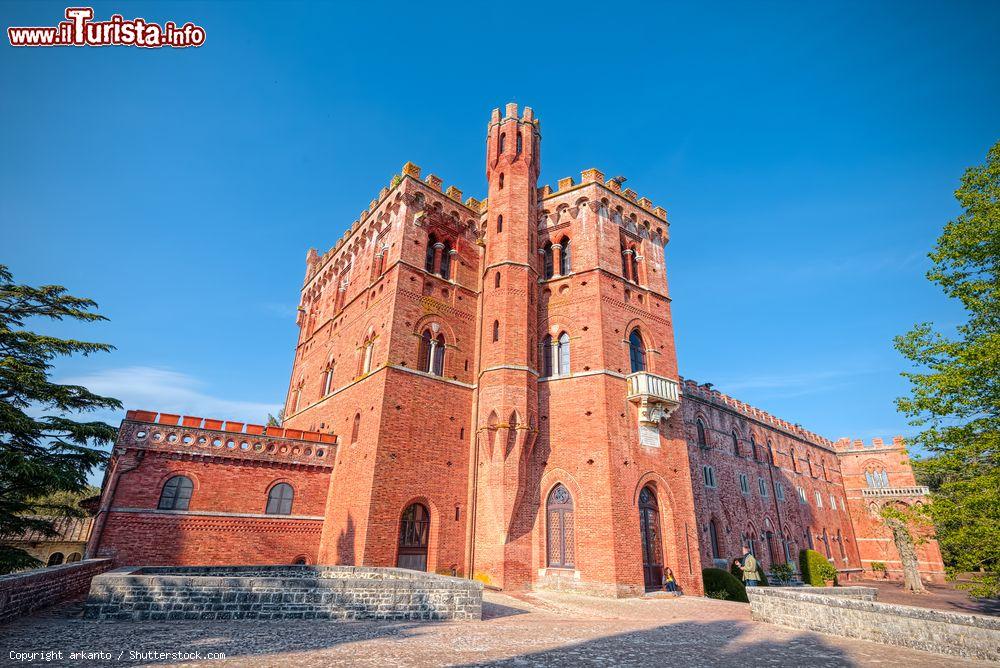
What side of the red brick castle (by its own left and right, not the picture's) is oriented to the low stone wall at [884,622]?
front

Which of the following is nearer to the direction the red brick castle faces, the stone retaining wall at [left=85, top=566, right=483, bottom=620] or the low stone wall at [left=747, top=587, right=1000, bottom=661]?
the low stone wall

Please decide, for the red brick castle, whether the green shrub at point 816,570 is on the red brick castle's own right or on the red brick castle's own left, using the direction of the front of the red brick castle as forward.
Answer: on the red brick castle's own left

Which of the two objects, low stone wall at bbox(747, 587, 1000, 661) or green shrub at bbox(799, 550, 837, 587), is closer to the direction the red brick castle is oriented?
the low stone wall

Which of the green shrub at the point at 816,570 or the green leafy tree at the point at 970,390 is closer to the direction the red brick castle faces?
the green leafy tree

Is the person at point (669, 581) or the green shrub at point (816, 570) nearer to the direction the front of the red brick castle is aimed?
the person

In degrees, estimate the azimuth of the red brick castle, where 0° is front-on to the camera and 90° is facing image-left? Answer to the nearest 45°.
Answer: approximately 315°

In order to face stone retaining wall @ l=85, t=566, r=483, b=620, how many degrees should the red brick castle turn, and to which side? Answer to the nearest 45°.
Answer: approximately 45° to its right
